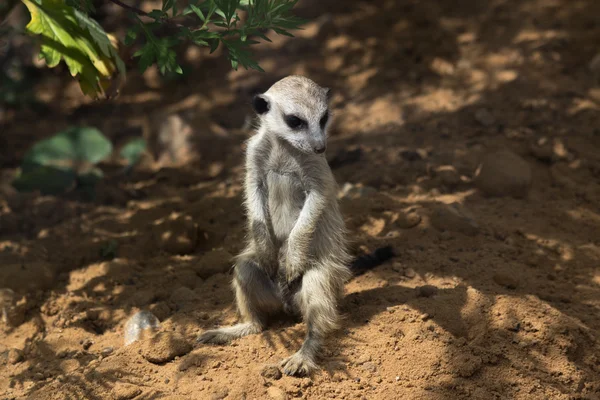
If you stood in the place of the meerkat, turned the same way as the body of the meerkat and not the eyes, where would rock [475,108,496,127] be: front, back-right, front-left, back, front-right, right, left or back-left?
back

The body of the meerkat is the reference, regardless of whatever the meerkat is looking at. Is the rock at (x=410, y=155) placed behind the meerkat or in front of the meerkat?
behind

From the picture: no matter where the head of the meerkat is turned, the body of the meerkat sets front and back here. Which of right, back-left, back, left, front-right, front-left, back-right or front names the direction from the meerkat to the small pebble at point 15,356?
front-right

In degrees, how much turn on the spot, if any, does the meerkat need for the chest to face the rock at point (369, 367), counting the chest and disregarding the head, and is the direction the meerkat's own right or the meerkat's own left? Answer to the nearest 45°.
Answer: approximately 45° to the meerkat's own left

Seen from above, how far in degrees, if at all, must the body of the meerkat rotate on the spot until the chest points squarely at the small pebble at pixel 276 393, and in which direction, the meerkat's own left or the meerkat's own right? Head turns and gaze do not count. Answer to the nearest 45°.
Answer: approximately 45° to the meerkat's own left

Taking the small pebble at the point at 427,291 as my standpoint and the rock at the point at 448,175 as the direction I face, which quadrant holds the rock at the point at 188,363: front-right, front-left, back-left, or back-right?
back-left

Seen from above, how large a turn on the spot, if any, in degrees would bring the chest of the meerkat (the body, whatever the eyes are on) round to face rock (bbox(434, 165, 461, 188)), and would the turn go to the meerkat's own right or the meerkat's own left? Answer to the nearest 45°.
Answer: approximately 180°

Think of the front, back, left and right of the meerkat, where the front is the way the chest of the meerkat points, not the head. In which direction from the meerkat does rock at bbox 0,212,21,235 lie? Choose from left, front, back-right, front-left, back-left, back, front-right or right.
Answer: right

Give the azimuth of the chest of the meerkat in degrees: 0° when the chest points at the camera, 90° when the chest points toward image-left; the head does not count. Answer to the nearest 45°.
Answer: approximately 45°

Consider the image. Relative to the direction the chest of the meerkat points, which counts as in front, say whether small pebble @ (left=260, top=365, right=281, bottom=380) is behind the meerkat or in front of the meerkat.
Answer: in front

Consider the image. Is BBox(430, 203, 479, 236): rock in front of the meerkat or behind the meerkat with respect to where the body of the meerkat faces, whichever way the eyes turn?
behind
